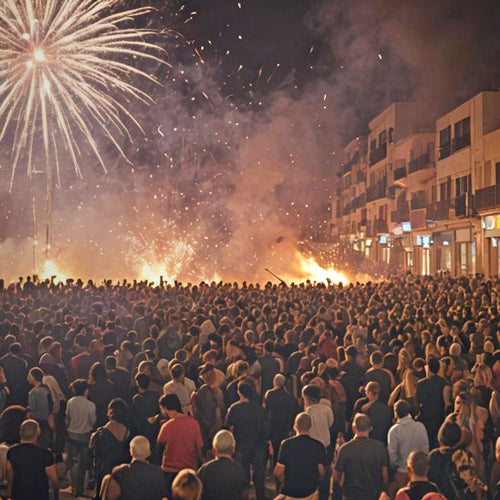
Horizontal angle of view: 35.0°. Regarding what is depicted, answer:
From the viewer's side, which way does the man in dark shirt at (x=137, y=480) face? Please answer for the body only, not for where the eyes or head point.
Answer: away from the camera

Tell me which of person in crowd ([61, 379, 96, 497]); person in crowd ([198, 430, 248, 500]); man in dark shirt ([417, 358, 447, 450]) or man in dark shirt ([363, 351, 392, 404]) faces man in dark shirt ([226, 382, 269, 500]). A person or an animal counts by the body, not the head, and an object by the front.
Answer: person in crowd ([198, 430, 248, 500])

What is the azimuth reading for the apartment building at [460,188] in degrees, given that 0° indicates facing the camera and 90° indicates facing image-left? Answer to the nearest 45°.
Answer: approximately 45°

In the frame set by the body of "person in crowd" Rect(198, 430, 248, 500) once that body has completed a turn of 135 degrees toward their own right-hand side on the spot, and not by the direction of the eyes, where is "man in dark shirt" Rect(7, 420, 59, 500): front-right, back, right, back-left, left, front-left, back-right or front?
back-right

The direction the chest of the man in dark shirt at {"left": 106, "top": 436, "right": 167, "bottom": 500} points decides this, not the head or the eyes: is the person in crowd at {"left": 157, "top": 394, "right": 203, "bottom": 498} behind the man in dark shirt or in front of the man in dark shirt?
in front

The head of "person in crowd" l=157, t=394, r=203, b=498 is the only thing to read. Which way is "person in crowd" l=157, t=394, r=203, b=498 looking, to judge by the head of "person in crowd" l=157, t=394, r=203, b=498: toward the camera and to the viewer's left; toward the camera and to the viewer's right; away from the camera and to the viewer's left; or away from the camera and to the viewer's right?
away from the camera and to the viewer's left

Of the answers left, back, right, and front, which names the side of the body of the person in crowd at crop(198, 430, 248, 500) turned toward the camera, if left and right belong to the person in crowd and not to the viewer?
back

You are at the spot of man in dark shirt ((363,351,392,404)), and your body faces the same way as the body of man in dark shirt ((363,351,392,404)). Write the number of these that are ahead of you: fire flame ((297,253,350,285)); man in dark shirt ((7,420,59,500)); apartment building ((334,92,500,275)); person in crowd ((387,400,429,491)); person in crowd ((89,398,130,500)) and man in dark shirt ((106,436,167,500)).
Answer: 2

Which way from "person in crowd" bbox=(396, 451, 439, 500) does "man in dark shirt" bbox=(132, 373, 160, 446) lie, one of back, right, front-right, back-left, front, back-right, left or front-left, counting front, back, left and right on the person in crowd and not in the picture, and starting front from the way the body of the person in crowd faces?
front-left

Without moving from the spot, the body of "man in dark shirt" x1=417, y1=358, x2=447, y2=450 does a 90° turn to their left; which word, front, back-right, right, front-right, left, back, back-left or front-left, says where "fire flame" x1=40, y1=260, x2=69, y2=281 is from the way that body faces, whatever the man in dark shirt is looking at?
front-right

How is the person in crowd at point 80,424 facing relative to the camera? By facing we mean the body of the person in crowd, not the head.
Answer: away from the camera

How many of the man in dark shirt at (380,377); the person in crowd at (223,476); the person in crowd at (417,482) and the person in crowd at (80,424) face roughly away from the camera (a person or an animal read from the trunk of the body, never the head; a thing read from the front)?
4

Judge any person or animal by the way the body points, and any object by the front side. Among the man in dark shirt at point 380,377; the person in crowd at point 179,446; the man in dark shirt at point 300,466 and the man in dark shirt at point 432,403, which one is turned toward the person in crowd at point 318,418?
the man in dark shirt at point 300,466

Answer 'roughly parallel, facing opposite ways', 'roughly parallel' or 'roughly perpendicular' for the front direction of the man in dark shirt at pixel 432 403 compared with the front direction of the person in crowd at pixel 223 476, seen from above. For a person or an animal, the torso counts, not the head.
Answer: roughly parallel

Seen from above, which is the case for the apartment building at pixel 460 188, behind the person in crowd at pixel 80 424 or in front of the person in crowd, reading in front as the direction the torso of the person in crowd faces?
in front

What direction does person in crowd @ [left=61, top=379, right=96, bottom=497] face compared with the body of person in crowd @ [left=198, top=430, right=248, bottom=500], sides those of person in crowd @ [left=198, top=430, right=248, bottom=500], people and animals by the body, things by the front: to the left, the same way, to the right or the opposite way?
the same way

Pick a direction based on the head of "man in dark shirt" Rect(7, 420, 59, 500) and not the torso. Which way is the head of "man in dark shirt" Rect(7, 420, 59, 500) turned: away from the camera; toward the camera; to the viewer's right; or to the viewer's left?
away from the camera

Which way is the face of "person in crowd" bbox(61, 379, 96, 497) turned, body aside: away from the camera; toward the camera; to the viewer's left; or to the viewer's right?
away from the camera

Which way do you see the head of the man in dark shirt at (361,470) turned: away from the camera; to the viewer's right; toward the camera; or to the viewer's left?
away from the camera

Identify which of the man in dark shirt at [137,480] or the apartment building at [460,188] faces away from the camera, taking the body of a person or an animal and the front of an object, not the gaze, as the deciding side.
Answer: the man in dark shirt

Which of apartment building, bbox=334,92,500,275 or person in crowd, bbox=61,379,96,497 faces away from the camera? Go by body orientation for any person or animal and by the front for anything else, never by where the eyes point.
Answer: the person in crowd

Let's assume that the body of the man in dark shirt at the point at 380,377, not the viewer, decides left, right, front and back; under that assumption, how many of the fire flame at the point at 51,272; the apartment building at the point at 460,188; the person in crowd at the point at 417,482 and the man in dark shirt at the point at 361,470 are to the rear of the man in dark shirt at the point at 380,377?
2

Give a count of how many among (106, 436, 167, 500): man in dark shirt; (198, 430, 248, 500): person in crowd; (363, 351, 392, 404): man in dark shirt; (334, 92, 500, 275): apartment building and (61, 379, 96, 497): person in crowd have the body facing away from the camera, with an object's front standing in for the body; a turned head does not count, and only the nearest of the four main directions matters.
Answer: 4

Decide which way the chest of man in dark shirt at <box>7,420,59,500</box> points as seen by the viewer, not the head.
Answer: away from the camera
